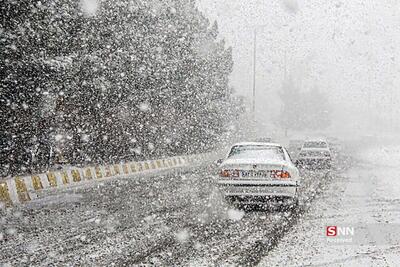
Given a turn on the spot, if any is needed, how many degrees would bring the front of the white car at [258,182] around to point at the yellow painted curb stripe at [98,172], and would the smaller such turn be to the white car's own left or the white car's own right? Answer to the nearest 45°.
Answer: approximately 45° to the white car's own left

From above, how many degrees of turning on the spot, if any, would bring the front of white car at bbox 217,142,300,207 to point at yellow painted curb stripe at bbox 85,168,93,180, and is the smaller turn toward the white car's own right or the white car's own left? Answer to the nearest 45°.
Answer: approximately 45° to the white car's own left

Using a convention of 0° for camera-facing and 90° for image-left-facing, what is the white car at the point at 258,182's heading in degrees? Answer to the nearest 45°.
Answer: approximately 180°

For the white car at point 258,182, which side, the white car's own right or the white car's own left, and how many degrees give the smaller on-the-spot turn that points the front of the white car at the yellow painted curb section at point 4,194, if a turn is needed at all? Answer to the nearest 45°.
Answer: approximately 90° to the white car's own left

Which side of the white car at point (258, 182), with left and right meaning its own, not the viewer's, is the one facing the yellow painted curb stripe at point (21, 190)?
left

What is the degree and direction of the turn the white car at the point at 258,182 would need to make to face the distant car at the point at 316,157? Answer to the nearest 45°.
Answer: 0° — it already faces it

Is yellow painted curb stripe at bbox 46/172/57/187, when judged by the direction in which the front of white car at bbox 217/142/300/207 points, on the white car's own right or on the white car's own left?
on the white car's own left

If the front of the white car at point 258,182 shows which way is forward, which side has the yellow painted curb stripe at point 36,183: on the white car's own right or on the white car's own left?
on the white car's own left
